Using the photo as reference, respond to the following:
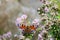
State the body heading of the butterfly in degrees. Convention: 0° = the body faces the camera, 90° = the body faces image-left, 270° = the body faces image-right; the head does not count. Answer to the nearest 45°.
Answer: approximately 180°
